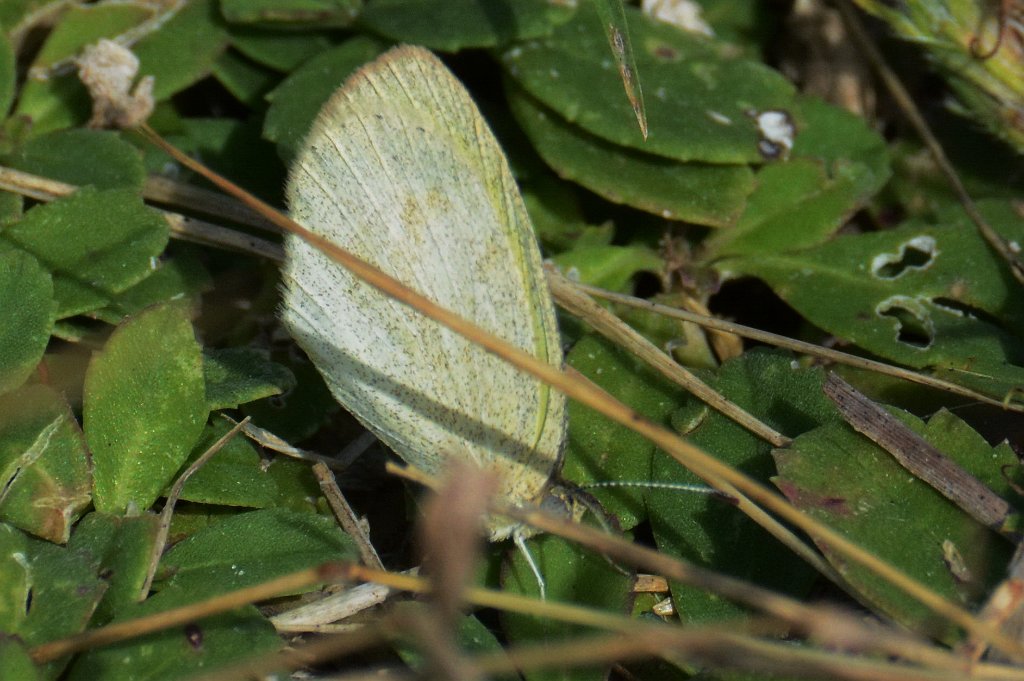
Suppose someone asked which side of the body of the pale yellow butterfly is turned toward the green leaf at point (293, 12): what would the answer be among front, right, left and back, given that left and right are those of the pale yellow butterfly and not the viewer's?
left

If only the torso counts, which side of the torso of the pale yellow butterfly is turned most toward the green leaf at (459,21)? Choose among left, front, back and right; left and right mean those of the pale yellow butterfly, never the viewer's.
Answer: left

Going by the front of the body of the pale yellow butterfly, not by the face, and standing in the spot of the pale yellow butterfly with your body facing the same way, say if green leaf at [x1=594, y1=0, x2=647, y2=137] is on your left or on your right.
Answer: on your left

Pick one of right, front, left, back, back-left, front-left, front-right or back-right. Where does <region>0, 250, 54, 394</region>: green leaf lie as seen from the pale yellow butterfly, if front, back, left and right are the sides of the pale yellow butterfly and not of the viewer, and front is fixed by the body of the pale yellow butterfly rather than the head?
back

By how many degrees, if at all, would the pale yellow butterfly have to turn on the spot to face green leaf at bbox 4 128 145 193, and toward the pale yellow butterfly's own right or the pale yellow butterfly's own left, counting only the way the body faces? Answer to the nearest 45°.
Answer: approximately 135° to the pale yellow butterfly's own left

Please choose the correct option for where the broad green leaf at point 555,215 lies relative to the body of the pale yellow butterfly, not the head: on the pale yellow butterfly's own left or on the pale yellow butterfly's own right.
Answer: on the pale yellow butterfly's own left

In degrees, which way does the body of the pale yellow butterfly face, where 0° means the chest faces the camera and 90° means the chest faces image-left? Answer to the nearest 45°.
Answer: approximately 270°

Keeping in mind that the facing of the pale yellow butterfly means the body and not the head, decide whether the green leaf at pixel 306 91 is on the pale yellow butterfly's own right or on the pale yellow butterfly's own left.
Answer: on the pale yellow butterfly's own left

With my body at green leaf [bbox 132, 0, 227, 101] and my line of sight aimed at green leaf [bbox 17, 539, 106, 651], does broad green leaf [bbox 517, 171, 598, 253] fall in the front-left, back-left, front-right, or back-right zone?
front-left

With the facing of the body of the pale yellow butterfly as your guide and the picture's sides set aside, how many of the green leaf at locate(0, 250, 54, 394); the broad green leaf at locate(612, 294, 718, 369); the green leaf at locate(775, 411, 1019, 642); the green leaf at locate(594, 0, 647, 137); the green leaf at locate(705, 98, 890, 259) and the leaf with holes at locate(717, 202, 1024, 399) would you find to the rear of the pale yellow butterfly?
1

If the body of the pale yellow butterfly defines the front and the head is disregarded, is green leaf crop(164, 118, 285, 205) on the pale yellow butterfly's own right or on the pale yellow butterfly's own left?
on the pale yellow butterfly's own left

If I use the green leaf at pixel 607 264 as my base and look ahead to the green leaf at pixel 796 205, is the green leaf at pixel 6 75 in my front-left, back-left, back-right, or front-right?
back-left

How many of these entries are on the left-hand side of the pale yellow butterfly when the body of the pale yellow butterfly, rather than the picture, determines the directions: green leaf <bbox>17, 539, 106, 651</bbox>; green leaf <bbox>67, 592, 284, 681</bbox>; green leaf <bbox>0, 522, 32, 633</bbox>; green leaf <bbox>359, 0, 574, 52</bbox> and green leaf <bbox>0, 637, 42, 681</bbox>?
1

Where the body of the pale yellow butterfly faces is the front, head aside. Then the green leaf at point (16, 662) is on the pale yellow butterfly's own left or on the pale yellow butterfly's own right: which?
on the pale yellow butterfly's own right
